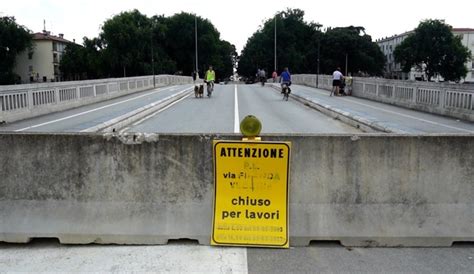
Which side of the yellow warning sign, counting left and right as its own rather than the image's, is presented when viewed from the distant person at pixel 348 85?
back

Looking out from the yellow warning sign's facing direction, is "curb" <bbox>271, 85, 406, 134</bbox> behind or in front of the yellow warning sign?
behind

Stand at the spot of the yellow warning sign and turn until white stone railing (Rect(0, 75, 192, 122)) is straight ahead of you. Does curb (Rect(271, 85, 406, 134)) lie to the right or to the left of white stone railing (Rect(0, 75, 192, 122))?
right

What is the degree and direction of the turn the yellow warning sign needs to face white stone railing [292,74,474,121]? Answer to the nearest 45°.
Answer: approximately 135° to its left

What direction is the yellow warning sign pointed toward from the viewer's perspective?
toward the camera

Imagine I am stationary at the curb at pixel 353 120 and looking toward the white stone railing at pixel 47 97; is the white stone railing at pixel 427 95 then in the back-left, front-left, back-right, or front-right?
back-right

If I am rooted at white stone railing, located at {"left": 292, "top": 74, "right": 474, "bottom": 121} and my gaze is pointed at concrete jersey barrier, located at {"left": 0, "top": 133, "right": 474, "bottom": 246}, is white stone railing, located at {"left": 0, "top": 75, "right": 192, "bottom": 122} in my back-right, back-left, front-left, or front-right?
front-right

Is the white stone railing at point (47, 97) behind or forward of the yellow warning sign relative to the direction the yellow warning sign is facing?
behind

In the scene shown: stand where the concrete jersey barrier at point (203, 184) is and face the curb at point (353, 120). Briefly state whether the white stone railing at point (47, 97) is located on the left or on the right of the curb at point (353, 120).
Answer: left
